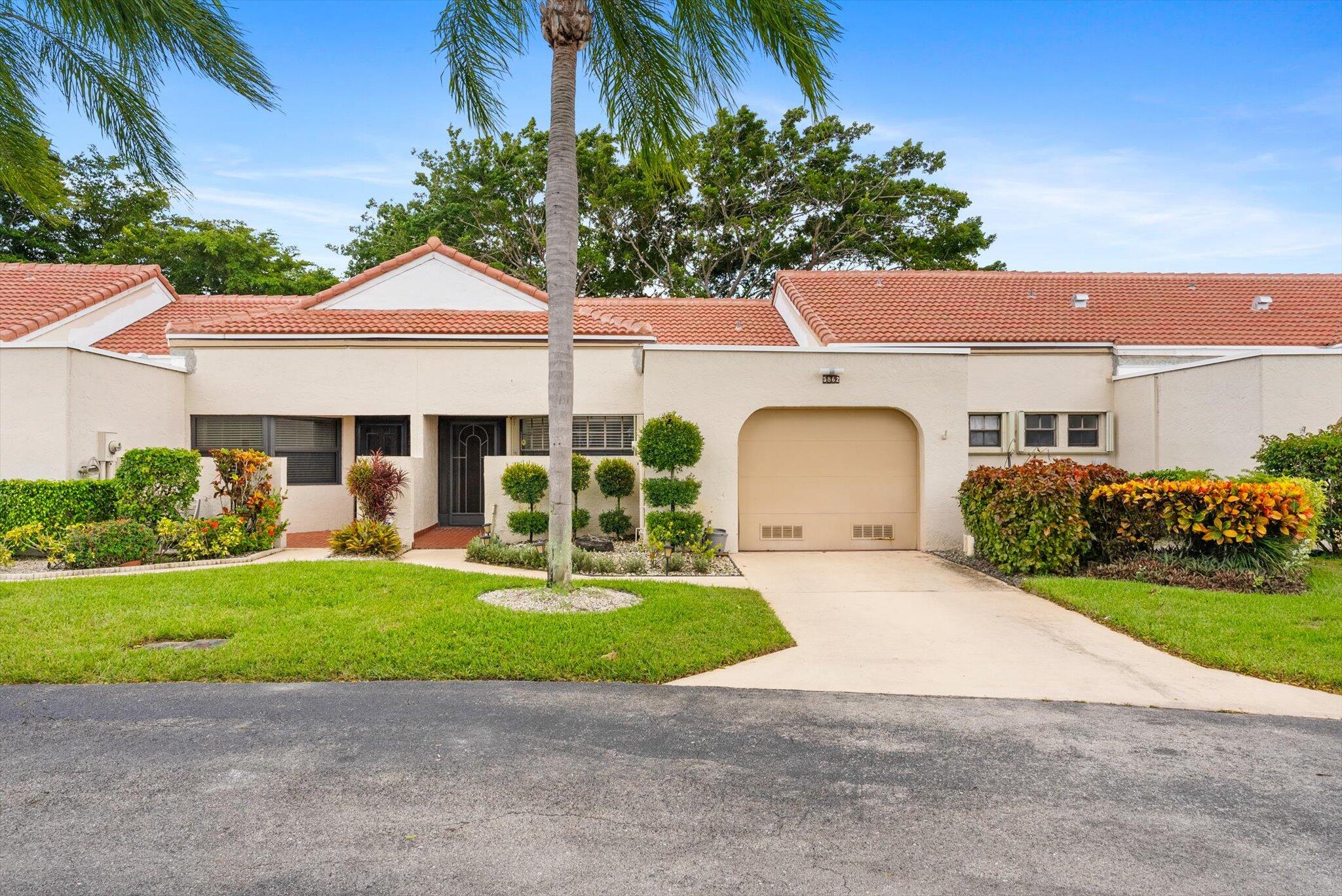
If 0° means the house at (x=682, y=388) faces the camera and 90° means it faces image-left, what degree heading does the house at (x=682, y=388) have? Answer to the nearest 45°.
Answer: approximately 0°

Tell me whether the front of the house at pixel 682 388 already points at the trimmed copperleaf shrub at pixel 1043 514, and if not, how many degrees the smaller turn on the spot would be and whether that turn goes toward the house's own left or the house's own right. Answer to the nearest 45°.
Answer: approximately 45° to the house's own left

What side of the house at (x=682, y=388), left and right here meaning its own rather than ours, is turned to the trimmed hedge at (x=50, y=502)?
right

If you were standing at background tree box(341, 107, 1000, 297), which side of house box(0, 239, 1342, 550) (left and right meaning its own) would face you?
back

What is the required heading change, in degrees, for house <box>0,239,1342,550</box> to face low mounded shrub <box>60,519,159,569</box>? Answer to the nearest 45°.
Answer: approximately 45° to its right

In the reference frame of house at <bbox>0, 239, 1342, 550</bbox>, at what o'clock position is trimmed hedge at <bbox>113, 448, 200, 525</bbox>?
The trimmed hedge is roughly at 2 o'clock from the house.

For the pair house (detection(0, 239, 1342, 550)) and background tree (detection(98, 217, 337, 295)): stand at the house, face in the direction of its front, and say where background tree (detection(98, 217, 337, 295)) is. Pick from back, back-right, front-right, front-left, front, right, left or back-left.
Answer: back-right
